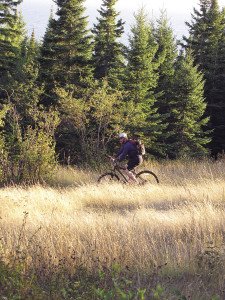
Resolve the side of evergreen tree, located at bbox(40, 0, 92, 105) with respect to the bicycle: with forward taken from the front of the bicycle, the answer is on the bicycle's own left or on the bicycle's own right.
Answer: on the bicycle's own right

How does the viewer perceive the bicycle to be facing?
facing to the left of the viewer

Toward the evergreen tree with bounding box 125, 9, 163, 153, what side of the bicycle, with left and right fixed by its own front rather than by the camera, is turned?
right

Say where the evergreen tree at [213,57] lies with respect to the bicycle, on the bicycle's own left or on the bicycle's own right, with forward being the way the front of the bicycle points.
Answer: on the bicycle's own right

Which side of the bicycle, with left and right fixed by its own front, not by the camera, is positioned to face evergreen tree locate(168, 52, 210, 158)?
right

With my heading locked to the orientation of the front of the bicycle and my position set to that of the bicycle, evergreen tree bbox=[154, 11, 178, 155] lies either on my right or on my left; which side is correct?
on my right

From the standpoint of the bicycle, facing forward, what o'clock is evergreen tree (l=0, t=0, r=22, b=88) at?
The evergreen tree is roughly at 2 o'clock from the bicycle.

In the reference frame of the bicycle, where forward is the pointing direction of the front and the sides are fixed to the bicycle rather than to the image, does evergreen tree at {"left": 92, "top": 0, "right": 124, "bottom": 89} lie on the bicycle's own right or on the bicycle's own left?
on the bicycle's own right

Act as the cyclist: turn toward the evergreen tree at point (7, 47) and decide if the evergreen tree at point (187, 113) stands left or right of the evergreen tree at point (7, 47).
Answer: right
